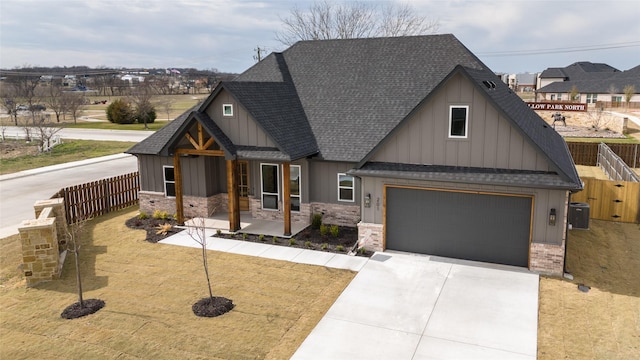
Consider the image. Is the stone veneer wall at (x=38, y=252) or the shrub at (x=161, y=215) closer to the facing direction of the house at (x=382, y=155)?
the stone veneer wall

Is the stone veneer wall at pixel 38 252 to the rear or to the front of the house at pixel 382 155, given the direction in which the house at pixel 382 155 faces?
to the front

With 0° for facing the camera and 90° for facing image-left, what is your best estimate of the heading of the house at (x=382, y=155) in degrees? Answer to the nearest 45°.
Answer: approximately 45°

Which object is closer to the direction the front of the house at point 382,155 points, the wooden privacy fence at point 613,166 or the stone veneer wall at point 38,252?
the stone veneer wall

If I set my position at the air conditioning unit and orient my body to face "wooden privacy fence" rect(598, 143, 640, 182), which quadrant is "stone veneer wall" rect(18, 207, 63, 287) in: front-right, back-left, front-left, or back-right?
back-left
